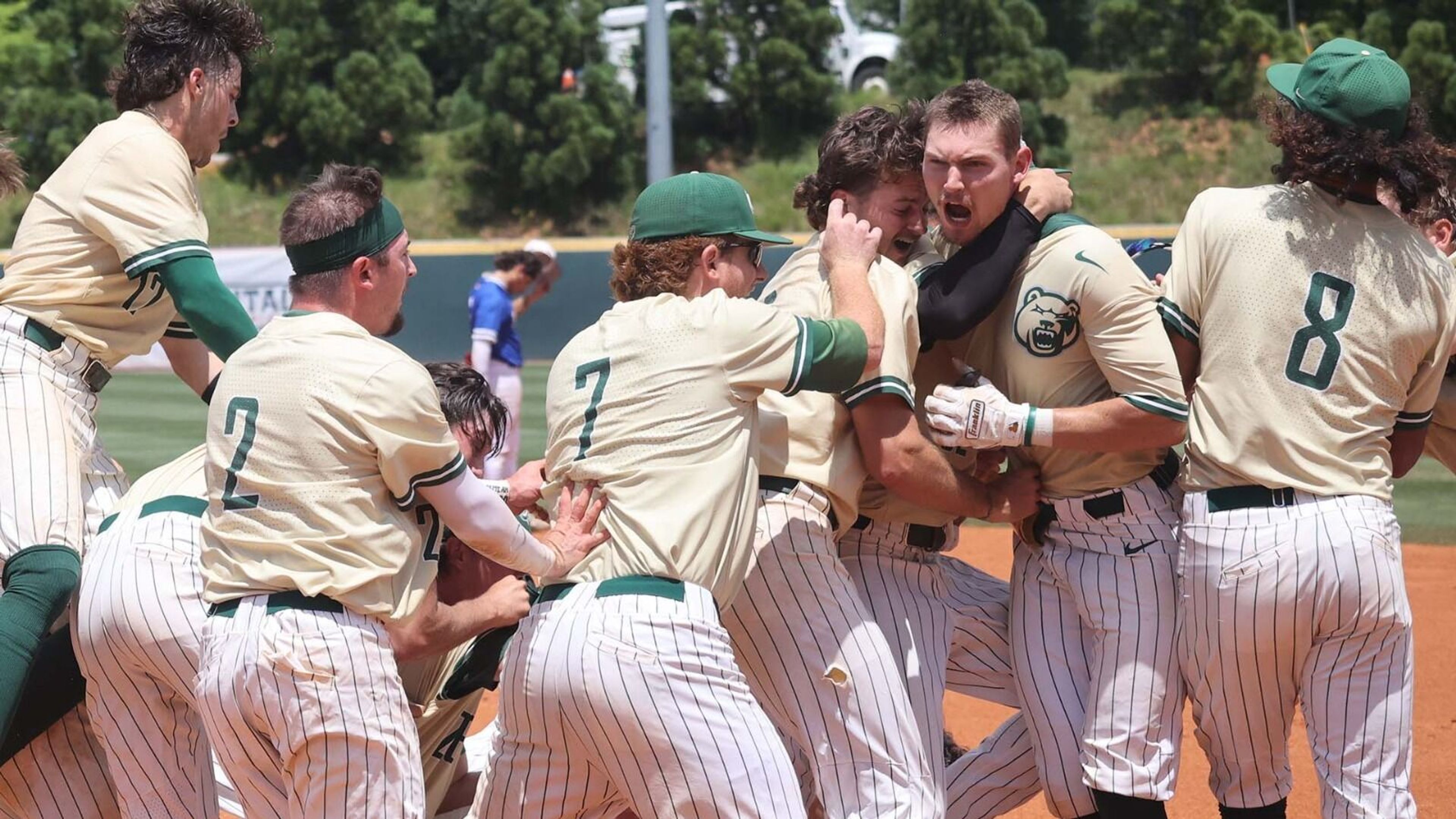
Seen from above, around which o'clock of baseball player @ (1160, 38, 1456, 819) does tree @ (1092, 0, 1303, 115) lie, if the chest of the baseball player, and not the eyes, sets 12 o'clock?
The tree is roughly at 12 o'clock from the baseball player.

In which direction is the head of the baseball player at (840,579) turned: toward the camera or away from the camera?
toward the camera

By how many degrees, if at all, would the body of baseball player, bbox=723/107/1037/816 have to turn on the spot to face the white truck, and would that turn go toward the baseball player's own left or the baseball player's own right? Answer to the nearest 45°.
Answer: approximately 90° to the baseball player's own left

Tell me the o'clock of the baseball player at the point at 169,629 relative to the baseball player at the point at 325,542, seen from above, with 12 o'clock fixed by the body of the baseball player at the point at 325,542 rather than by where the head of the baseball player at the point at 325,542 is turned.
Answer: the baseball player at the point at 169,629 is roughly at 9 o'clock from the baseball player at the point at 325,542.

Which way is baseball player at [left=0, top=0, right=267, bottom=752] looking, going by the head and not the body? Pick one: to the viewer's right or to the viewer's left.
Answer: to the viewer's right

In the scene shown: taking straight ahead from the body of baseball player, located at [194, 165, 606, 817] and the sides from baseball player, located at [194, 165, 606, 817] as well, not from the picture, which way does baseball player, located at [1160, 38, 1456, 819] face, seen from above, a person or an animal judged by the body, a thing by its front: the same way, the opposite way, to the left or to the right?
the same way

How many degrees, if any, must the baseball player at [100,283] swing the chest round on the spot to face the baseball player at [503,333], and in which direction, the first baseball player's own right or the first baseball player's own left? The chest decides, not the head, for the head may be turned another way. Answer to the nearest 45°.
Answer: approximately 45° to the first baseball player's own left

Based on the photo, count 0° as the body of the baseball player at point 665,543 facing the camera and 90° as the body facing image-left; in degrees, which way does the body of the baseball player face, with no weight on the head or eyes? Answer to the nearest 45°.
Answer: approximately 225°

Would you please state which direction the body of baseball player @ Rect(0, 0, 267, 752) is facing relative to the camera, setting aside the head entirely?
to the viewer's right

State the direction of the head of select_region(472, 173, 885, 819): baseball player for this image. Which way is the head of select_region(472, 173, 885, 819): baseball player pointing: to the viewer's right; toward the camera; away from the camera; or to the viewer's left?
to the viewer's right

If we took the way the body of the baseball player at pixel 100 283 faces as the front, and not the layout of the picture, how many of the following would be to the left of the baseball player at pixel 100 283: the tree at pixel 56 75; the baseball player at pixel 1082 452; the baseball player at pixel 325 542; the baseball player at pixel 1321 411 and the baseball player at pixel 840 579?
1

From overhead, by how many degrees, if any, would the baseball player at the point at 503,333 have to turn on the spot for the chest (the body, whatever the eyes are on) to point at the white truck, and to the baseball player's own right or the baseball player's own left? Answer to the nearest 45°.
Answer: approximately 90° to the baseball player's own left

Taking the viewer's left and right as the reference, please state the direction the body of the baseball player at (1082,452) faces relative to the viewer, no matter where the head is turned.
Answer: facing the viewer and to the left of the viewer

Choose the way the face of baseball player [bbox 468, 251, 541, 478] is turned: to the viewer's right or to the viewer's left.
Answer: to the viewer's right

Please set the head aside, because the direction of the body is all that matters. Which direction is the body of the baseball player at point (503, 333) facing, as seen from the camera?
to the viewer's right

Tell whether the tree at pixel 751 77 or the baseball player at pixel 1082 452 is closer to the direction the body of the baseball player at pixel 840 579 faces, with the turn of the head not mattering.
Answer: the baseball player

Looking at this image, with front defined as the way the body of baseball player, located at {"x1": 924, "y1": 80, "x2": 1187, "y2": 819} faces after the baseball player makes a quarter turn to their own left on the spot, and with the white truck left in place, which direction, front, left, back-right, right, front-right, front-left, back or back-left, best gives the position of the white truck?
back-left
